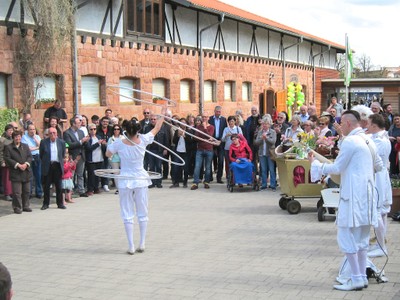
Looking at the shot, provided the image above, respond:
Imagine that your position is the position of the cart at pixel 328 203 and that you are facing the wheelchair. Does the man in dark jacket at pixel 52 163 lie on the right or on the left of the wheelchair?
left

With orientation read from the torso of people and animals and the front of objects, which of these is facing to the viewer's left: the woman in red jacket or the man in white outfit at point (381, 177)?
the man in white outfit

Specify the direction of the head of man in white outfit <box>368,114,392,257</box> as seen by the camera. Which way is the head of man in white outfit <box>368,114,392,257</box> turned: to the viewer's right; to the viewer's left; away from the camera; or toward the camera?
to the viewer's left

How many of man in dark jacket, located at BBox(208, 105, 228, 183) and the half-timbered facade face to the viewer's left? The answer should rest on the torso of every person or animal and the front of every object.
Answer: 0

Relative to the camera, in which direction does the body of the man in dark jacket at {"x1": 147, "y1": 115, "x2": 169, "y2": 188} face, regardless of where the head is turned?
toward the camera

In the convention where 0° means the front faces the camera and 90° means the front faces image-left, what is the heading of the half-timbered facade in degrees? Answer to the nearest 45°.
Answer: approximately 315°

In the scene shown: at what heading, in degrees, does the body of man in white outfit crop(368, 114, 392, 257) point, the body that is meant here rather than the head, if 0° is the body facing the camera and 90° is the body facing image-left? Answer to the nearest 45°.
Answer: approximately 90°

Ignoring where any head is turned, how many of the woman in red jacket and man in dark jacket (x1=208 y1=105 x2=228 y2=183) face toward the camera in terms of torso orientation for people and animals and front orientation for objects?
2

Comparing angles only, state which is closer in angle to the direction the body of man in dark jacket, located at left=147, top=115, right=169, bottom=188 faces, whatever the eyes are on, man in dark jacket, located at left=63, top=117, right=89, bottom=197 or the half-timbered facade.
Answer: the man in dark jacket

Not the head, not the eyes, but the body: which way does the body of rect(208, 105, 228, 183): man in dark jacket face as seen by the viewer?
toward the camera

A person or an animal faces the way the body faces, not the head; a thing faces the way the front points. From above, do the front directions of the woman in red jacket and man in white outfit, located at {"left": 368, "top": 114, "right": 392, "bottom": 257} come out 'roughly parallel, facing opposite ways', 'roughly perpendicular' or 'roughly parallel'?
roughly perpendicular
